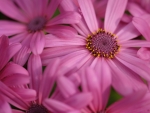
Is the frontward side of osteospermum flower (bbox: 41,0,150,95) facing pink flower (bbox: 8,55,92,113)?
no

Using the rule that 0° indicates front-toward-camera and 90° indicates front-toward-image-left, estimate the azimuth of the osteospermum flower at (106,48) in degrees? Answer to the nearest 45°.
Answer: approximately 0°

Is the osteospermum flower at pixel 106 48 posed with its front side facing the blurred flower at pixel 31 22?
no

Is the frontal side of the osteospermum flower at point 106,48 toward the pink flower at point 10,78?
no
